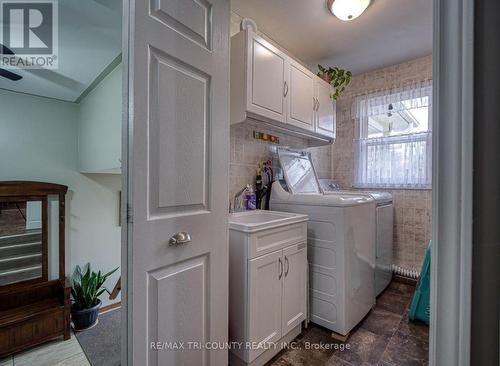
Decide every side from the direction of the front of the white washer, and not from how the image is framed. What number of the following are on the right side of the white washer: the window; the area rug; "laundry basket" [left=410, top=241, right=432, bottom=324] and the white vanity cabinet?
2

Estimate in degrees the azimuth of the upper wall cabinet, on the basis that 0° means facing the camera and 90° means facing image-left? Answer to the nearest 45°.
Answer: approximately 315°

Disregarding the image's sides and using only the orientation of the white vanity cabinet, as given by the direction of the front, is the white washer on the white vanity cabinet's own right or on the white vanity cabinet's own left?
on the white vanity cabinet's own left

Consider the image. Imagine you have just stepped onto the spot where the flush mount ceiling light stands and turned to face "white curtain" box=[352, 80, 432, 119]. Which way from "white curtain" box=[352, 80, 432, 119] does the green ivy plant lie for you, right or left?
left

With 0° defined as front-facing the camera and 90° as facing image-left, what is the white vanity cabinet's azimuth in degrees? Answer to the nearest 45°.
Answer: approximately 315°

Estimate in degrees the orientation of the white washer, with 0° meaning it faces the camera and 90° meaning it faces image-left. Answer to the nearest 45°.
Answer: approximately 315°
